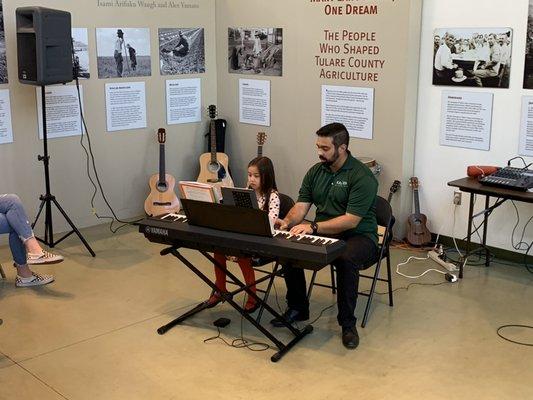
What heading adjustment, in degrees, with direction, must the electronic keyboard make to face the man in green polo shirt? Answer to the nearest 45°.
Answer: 0° — it already faces them

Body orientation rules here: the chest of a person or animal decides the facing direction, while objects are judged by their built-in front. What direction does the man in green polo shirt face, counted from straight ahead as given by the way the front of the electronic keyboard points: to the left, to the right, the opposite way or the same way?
the opposite way

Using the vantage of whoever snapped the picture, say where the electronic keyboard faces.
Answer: facing away from the viewer and to the right of the viewer

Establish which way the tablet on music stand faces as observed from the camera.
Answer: facing away from the viewer and to the right of the viewer

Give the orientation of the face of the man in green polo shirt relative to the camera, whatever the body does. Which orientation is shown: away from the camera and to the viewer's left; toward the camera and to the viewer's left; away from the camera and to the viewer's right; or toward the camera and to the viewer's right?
toward the camera and to the viewer's left

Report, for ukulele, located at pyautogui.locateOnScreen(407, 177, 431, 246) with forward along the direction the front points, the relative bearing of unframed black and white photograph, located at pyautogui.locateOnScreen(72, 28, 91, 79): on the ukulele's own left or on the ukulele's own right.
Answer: on the ukulele's own right

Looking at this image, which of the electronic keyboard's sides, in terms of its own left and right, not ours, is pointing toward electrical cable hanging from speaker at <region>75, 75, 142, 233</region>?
left

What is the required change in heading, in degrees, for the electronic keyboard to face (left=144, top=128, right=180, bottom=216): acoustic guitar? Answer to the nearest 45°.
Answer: approximately 45° to its left

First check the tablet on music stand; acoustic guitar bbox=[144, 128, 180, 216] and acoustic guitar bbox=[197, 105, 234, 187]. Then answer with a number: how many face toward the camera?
2
